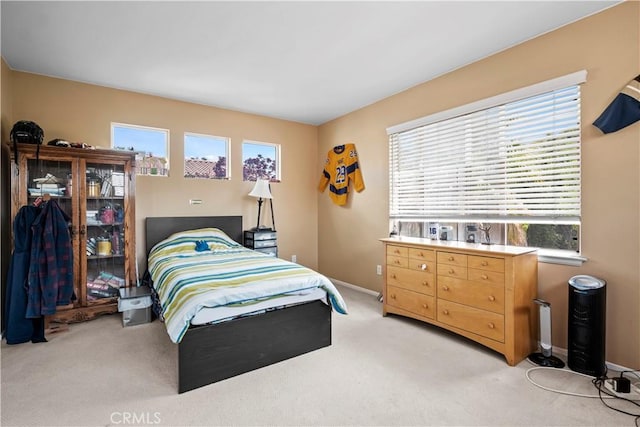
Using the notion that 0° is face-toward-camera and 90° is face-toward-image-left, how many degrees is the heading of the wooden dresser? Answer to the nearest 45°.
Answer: approximately 45°

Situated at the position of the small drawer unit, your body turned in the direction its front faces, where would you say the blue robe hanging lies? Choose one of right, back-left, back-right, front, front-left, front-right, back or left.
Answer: right

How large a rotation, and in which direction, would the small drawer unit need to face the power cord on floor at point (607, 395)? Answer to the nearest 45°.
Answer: approximately 45° to its left

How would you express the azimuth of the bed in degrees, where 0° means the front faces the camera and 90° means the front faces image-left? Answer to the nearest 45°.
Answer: approximately 315°

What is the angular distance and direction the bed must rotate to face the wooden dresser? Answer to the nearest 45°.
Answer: approximately 45° to its left

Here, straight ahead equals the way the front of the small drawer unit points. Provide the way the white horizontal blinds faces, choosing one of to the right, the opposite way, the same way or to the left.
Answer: to the right

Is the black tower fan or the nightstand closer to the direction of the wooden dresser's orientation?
the nightstand

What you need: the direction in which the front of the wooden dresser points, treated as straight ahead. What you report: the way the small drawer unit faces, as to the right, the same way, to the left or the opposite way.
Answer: to the left

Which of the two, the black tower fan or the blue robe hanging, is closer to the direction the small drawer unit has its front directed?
the black tower fan

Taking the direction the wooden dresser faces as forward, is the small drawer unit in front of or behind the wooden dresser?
in front

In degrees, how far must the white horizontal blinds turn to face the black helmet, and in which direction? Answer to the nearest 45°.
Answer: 0° — it already faces it
